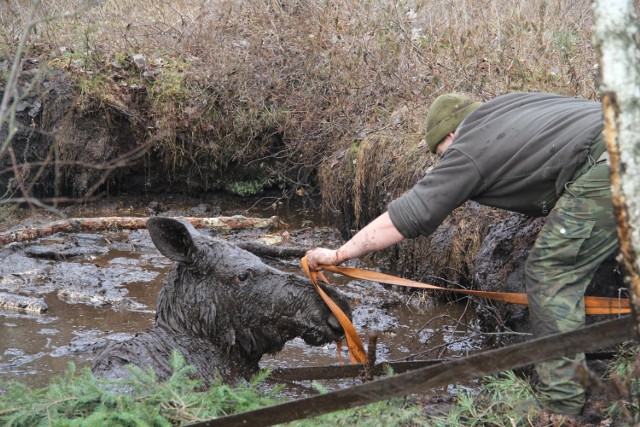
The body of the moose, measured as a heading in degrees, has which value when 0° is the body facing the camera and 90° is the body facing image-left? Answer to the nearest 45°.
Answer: approximately 270°

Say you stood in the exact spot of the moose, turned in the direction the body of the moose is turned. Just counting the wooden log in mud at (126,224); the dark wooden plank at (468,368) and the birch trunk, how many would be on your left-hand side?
1

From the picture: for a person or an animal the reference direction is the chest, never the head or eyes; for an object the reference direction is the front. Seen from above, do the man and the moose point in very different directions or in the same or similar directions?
very different directions

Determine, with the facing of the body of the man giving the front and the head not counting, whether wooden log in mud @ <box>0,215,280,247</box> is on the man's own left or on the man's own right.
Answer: on the man's own right

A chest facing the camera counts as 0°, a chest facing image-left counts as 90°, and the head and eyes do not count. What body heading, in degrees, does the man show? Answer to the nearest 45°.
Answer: approximately 90°

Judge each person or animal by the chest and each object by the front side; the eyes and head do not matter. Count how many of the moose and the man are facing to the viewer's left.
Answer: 1

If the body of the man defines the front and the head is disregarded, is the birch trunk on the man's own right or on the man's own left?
on the man's own left

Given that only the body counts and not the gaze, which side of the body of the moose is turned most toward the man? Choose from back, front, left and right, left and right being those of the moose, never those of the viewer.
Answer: front

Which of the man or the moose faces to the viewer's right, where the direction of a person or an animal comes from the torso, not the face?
the moose
